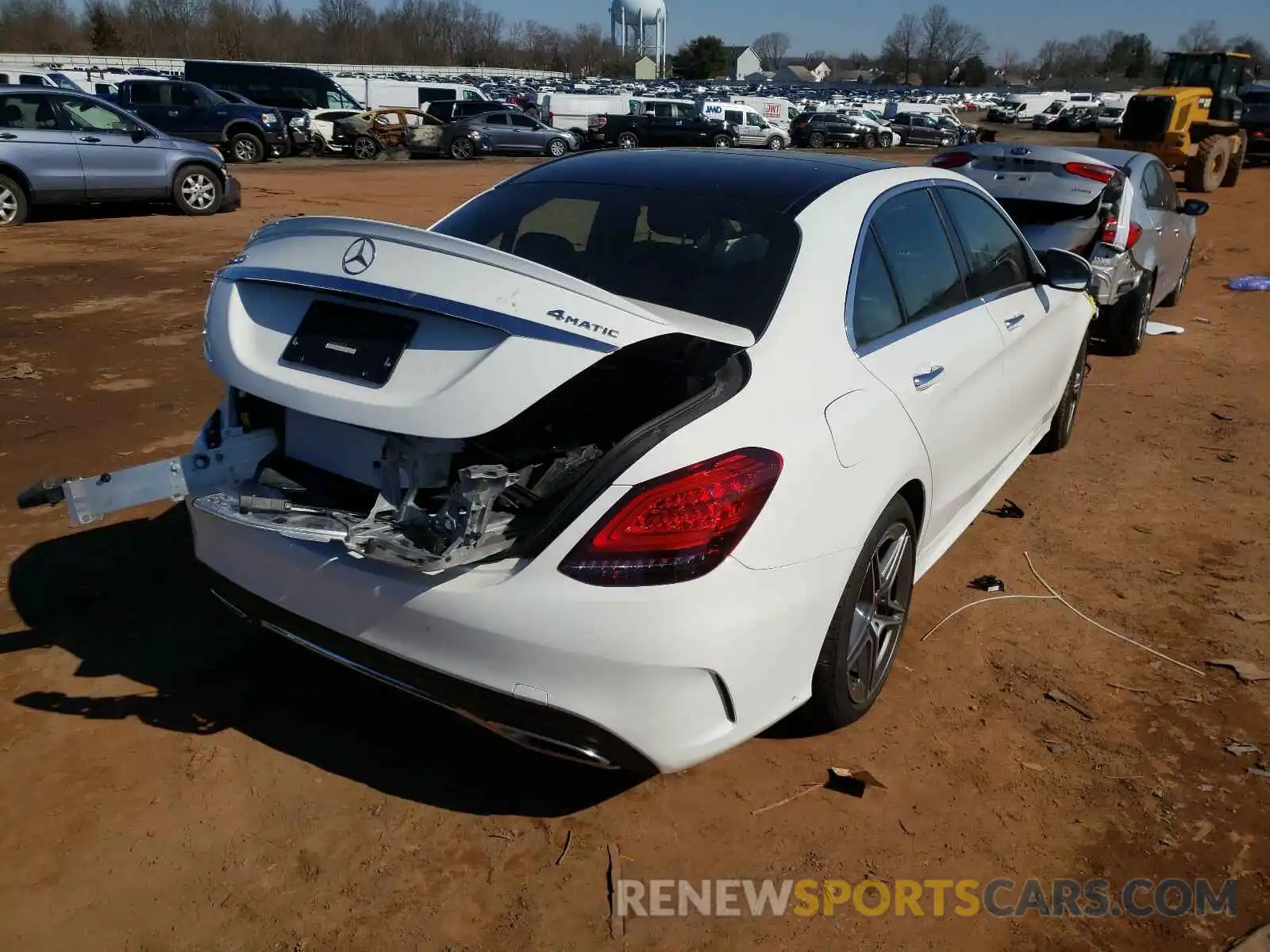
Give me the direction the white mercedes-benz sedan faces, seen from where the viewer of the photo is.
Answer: facing away from the viewer and to the right of the viewer

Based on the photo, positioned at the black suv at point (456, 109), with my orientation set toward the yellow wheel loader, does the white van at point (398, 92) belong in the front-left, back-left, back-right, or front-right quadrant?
back-left

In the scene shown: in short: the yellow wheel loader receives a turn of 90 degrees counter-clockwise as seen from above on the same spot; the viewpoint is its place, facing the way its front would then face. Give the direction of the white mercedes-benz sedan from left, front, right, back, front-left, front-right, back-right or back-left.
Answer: back-left

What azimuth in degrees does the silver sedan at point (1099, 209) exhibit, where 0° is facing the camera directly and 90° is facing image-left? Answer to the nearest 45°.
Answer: approximately 225°

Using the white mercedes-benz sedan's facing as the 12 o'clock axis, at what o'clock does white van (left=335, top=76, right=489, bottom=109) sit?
The white van is roughly at 10 o'clock from the white mercedes-benz sedan.
